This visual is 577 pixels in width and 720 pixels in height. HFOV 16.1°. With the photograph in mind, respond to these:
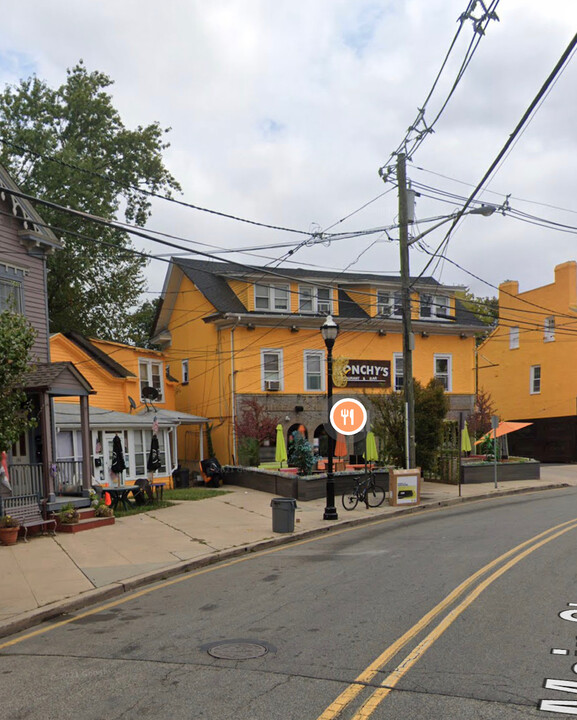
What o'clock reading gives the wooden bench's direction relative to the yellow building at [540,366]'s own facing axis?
The wooden bench is roughly at 2 o'clock from the yellow building.

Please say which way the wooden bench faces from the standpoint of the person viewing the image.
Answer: facing the viewer and to the right of the viewer

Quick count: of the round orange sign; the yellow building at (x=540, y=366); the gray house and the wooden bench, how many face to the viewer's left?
0

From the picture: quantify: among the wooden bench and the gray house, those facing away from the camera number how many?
0

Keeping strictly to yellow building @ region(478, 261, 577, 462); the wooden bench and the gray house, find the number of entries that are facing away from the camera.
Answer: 0

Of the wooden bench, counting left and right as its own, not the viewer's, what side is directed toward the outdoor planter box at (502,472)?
left

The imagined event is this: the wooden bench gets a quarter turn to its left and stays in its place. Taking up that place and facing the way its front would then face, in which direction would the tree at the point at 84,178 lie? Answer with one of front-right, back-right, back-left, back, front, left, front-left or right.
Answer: front-left
